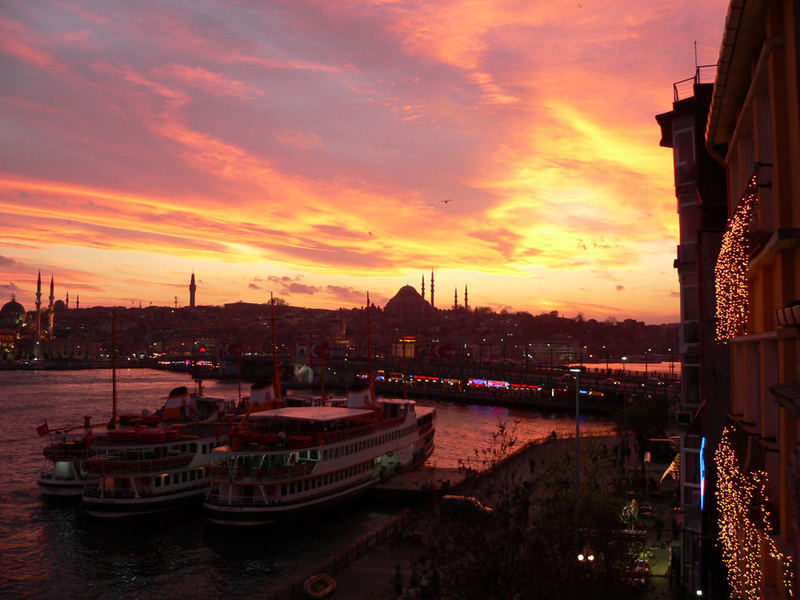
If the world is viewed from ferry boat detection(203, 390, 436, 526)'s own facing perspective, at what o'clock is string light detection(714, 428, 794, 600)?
The string light is roughly at 4 o'clock from the ferry boat.

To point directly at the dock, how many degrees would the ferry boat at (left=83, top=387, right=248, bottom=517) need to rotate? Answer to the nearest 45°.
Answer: approximately 45° to its right

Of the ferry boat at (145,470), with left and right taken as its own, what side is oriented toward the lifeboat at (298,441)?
right

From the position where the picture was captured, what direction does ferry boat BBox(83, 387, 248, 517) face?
facing away from the viewer and to the right of the viewer

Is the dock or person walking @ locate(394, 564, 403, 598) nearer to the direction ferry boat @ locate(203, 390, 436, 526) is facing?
the dock

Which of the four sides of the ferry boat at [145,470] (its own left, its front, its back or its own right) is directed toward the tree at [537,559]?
right

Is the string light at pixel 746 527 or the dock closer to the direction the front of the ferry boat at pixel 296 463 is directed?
the dock

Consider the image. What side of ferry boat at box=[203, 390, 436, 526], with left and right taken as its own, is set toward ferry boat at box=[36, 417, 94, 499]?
left

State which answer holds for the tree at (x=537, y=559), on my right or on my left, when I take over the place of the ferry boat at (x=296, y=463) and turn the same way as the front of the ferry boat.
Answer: on my right

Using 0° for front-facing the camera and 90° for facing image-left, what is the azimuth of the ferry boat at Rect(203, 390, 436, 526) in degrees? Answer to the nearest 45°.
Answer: approximately 225°

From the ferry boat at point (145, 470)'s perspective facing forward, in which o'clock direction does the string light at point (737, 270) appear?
The string light is roughly at 4 o'clock from the ferry boat.

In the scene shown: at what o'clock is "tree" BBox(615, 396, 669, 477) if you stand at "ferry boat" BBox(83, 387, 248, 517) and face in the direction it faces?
The tree is roughly at 1 o'clock from the ferry boat.

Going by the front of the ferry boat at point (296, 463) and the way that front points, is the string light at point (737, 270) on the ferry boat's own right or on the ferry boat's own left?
on the ferry boat's own right

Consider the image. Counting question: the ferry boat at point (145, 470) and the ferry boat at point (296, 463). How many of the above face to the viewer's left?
0

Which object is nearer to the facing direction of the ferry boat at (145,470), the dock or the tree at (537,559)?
the dock
